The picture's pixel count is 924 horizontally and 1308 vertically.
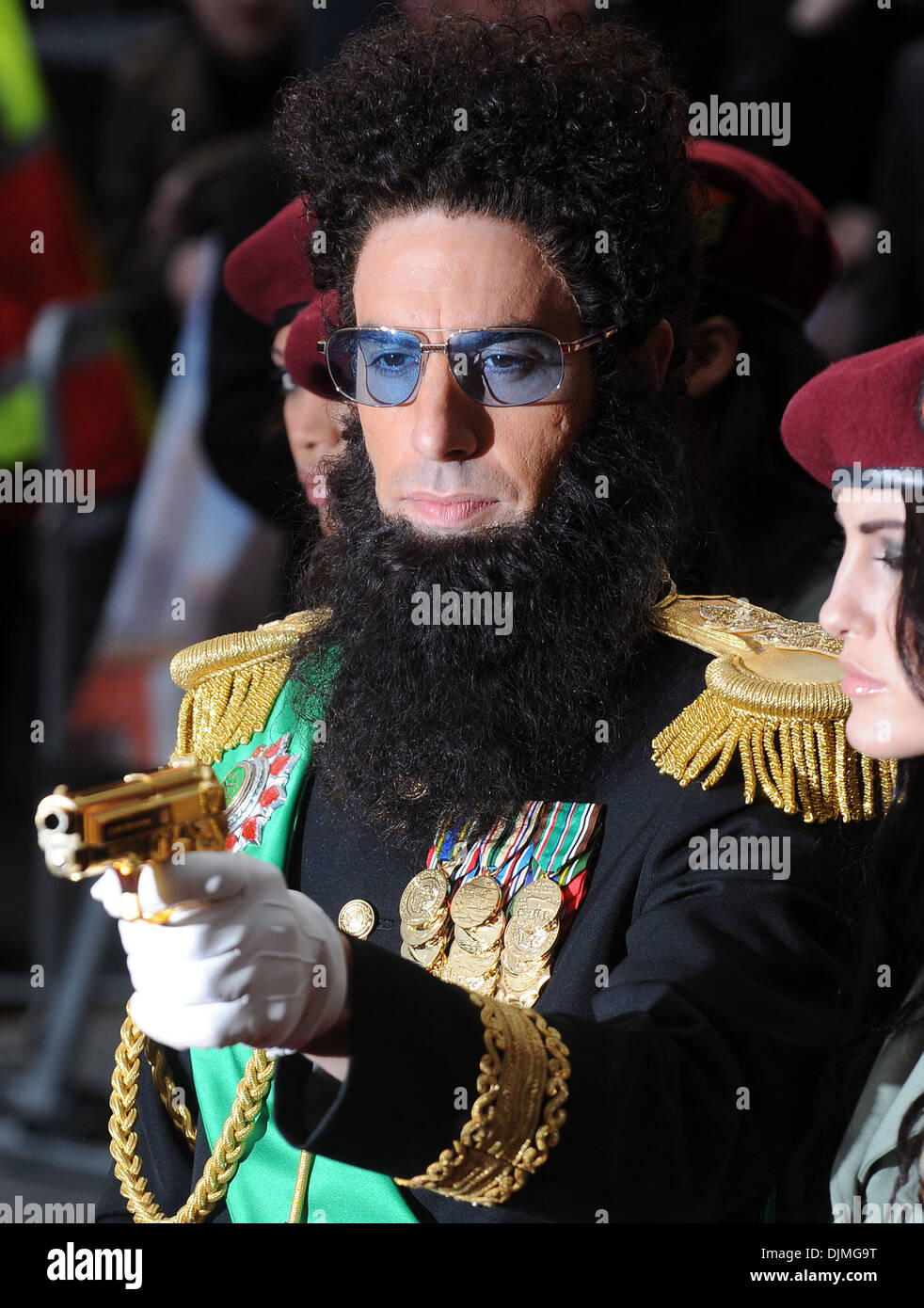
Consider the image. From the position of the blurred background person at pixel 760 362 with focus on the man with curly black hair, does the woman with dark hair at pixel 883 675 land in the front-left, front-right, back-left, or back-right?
front-left

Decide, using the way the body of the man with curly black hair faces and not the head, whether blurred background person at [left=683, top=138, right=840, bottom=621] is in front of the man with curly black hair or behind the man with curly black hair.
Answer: behind

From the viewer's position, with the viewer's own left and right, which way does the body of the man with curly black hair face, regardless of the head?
facing the viewer and to the left of the viewer

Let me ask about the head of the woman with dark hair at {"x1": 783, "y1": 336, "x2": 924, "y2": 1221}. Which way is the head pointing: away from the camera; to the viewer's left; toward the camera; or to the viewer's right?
to the viewer's left

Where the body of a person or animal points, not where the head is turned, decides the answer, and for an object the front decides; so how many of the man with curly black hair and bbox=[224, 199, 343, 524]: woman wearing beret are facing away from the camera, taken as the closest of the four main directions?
0

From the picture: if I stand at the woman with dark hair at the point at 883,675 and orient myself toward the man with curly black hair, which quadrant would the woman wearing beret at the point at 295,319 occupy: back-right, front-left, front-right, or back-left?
front-right

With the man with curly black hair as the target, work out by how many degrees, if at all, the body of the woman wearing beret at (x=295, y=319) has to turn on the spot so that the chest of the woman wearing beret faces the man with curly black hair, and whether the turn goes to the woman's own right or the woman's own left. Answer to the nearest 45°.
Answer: approximately 45° to the woman's own left
